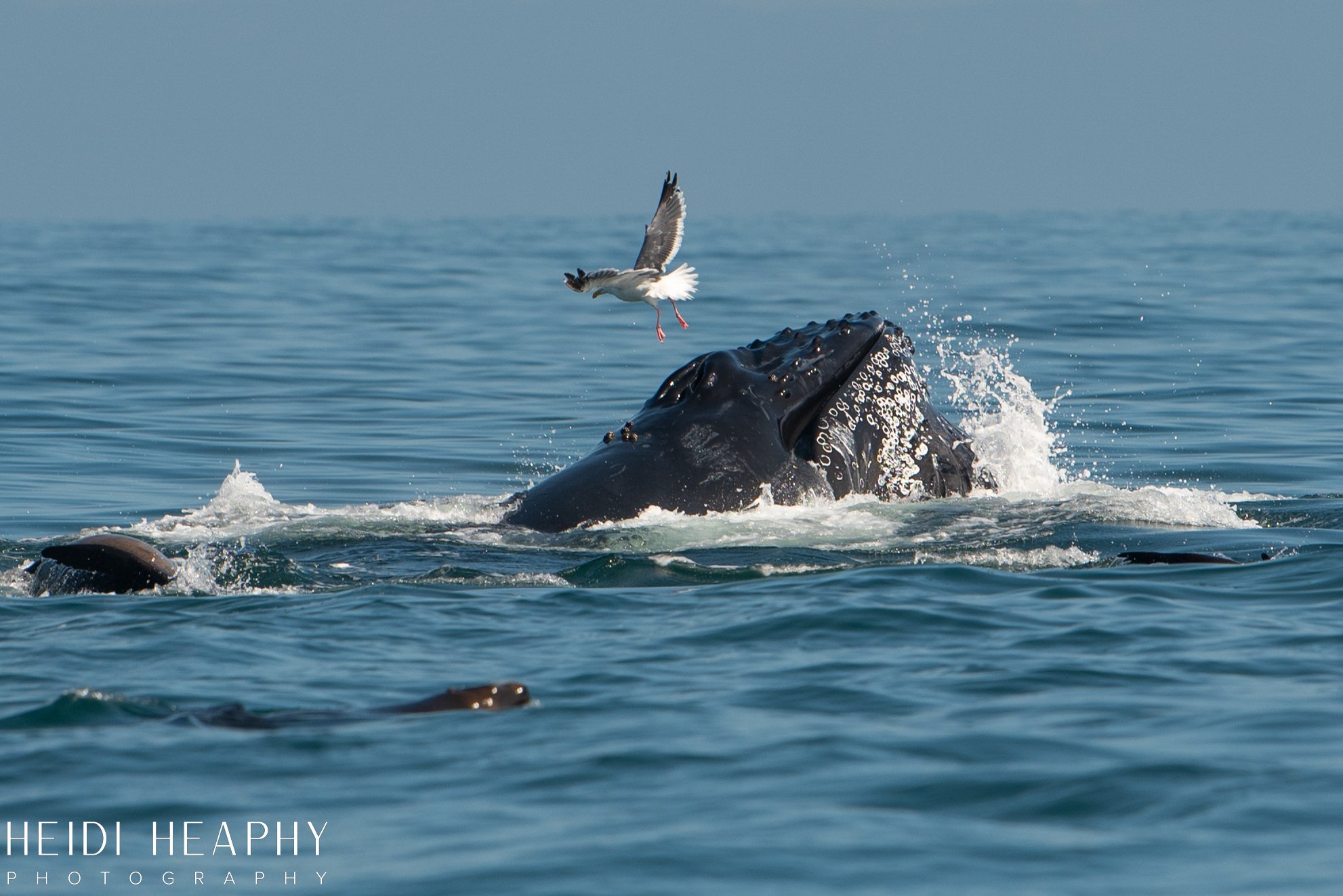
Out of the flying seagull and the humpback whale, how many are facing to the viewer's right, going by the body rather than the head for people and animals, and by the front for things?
1

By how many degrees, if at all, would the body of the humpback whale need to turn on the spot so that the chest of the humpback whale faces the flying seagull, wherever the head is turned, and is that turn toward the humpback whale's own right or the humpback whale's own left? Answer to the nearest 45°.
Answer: approximately 135° to the humpback whale's own left

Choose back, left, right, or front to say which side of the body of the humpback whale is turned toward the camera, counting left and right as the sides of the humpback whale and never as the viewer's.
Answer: right

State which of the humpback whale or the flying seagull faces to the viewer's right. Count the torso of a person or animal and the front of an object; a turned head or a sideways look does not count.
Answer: the humpback whale

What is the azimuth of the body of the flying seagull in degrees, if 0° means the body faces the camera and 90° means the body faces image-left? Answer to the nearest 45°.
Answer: approximately 135°

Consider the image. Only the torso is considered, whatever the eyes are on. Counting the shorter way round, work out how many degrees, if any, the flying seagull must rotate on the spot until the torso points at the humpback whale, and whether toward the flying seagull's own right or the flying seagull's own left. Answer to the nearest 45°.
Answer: approximately 180°
